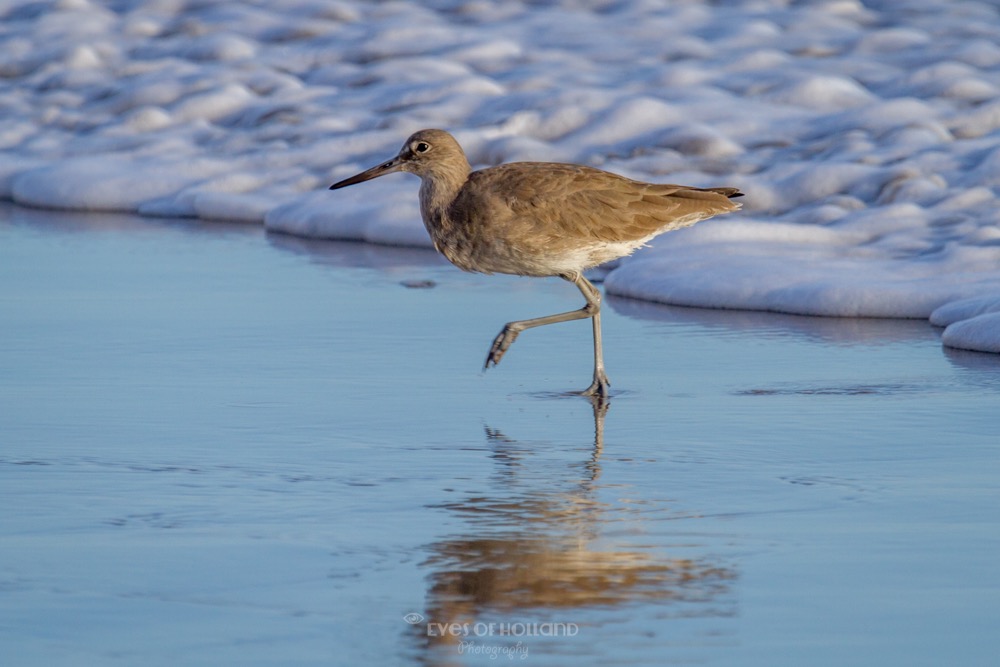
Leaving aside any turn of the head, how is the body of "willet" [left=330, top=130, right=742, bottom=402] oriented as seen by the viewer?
to the viewer's left
